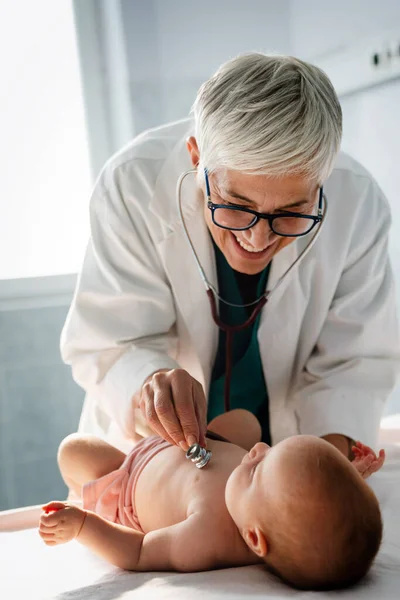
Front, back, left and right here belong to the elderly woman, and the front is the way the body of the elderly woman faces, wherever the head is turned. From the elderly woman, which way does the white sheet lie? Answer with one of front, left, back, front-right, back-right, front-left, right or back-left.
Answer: front

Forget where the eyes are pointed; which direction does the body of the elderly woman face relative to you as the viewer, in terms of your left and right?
facing the viewer

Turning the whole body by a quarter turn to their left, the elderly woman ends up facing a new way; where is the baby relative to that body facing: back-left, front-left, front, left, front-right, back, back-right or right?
right
